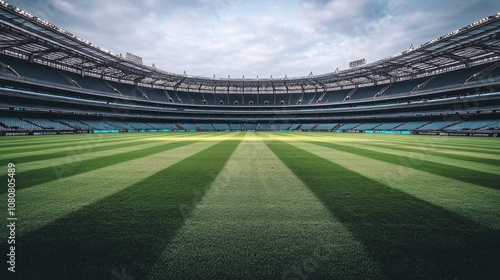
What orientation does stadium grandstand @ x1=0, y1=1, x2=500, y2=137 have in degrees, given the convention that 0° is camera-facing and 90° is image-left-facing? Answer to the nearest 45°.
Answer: approximately 0°
